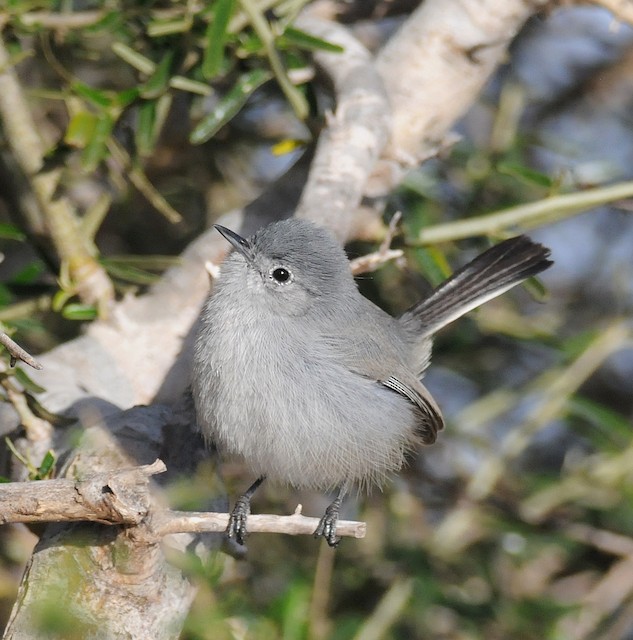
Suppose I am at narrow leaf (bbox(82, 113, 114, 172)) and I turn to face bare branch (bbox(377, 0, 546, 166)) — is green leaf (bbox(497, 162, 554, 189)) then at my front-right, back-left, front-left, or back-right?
front-right

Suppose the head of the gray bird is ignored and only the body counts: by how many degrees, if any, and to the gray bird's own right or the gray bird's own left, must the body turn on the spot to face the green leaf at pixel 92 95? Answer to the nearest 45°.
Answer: approximately 90° to the gray bird's own right

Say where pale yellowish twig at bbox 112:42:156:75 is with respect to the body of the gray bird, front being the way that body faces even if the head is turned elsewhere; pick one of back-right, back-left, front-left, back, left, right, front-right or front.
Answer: right

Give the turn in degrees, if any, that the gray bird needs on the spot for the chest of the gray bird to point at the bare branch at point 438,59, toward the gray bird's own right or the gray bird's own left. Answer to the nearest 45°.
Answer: approximately 135° to the gray bird's own right

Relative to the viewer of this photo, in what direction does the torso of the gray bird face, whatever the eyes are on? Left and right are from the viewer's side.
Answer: facing the viewer and to the left of the viewer

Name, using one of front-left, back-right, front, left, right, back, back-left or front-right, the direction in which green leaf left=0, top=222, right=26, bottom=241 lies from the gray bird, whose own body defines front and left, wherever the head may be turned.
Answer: front-right

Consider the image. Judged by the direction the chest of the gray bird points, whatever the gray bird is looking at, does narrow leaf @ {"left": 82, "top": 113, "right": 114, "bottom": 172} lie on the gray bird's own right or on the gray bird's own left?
on the gray bird's own right

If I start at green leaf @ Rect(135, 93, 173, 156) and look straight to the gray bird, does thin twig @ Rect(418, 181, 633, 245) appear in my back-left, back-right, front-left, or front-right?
front-left
